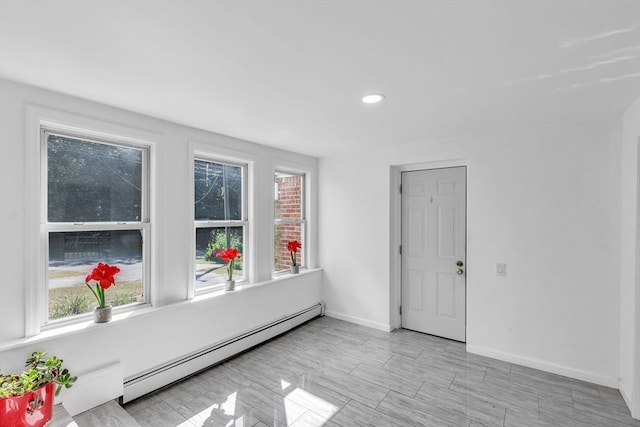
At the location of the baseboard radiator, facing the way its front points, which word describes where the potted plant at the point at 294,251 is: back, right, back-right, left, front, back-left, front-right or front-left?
left

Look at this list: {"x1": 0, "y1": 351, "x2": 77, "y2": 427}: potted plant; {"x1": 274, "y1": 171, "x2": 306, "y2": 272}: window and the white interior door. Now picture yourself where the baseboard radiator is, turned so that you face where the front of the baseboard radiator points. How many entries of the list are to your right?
1

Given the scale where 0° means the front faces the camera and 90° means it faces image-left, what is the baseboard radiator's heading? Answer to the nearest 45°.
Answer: approximately 315°

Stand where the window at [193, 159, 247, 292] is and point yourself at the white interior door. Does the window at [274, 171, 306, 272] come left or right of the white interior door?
left

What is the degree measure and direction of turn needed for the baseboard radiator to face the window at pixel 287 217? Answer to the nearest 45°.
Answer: approximately 90° to its left

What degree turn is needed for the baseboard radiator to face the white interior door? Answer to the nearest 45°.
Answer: approximately 45° to its left

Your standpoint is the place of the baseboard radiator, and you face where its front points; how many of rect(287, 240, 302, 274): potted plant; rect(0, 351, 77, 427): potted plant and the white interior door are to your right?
1

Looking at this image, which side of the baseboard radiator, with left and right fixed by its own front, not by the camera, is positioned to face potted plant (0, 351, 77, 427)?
right
